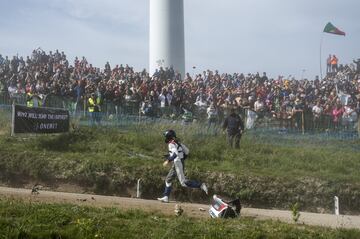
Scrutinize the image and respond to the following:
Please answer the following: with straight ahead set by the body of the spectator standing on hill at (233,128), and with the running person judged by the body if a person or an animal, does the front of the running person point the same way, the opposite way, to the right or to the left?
to the left

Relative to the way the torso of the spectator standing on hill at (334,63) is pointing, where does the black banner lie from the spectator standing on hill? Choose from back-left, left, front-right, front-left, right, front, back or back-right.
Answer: front-right

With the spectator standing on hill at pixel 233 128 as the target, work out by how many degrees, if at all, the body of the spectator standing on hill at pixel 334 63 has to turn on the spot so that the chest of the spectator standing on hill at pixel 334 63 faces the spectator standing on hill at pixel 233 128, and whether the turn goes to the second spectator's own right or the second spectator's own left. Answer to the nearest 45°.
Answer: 0° — they already face them

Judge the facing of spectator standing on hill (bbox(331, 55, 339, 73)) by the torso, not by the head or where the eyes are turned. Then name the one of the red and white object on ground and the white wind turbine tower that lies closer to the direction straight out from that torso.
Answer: the red and white object on ground

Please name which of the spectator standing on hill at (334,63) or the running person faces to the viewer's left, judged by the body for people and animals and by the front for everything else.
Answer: the running person

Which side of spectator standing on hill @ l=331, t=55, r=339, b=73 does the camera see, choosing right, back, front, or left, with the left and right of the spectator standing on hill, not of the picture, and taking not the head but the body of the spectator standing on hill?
front

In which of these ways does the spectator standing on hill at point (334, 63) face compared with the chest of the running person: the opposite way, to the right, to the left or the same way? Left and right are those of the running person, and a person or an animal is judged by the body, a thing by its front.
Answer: to the left
